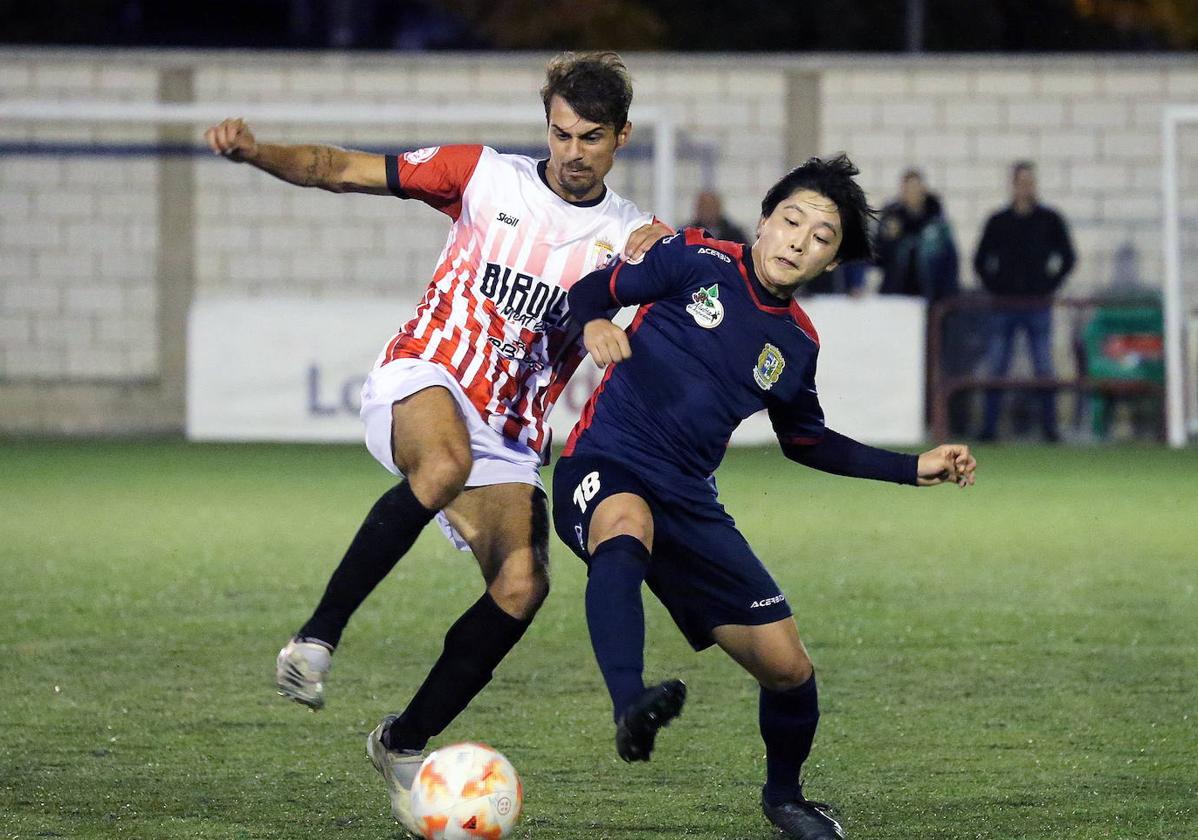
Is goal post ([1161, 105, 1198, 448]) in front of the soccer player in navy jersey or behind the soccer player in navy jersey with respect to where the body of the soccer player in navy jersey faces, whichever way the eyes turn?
behind

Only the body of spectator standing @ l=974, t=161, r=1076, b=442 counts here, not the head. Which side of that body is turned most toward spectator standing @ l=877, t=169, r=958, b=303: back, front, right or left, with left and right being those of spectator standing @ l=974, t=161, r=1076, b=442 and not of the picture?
right

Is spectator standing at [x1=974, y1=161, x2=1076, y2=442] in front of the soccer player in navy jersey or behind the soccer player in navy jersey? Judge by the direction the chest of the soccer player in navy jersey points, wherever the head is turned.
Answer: behind

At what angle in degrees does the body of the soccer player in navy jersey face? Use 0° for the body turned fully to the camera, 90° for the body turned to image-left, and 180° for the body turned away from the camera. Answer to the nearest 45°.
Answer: approximately 0°

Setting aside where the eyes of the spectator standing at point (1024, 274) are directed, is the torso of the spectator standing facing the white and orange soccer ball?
yes

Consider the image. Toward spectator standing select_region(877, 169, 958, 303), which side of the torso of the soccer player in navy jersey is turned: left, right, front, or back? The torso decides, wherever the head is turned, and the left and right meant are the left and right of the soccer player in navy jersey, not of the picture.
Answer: back

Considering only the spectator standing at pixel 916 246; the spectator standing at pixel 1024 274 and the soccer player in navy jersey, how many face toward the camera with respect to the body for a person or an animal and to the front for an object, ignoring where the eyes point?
3

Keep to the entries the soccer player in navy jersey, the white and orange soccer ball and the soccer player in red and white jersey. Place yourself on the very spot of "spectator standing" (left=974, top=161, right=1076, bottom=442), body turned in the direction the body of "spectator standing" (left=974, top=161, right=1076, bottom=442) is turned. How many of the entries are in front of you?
3

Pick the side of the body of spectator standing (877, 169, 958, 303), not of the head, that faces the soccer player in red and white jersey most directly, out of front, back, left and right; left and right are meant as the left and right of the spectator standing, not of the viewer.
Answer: front

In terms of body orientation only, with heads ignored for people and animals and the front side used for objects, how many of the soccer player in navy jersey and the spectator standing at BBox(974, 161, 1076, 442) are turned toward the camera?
2

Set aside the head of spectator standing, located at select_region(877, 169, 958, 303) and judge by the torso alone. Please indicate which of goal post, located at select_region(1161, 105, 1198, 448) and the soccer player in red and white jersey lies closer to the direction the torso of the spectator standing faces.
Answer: the soccer player in red and white jersey
